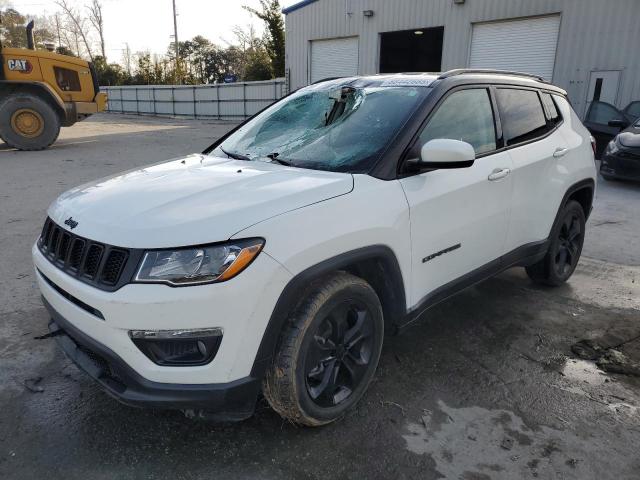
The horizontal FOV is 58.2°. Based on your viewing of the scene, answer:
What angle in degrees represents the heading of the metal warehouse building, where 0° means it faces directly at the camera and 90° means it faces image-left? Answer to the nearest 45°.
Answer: approximately 45°

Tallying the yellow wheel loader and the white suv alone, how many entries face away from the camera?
0

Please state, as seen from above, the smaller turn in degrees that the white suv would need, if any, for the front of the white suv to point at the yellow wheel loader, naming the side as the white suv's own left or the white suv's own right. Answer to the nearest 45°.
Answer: approximately 90° to the white suv's own right

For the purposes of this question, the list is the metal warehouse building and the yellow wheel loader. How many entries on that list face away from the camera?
0

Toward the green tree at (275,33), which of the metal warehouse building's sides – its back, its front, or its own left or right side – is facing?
right

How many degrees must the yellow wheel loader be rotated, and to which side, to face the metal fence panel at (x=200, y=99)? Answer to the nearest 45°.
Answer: approximately 135° to its right

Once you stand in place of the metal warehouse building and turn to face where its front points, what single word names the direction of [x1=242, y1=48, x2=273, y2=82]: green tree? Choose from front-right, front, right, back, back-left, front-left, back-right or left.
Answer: right

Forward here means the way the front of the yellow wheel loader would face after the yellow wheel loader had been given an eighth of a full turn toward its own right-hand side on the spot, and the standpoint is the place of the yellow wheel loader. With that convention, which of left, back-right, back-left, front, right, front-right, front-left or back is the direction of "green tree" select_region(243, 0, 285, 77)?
right

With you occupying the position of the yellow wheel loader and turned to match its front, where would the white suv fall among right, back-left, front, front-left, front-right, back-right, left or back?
left

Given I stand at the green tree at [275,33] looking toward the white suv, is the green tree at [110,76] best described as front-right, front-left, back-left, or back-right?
back-right

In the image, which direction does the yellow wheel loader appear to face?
to the viewer's left

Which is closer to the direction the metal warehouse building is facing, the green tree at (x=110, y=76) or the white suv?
the white suv

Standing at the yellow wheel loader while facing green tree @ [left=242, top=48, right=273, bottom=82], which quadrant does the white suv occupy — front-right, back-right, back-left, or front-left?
back-right
